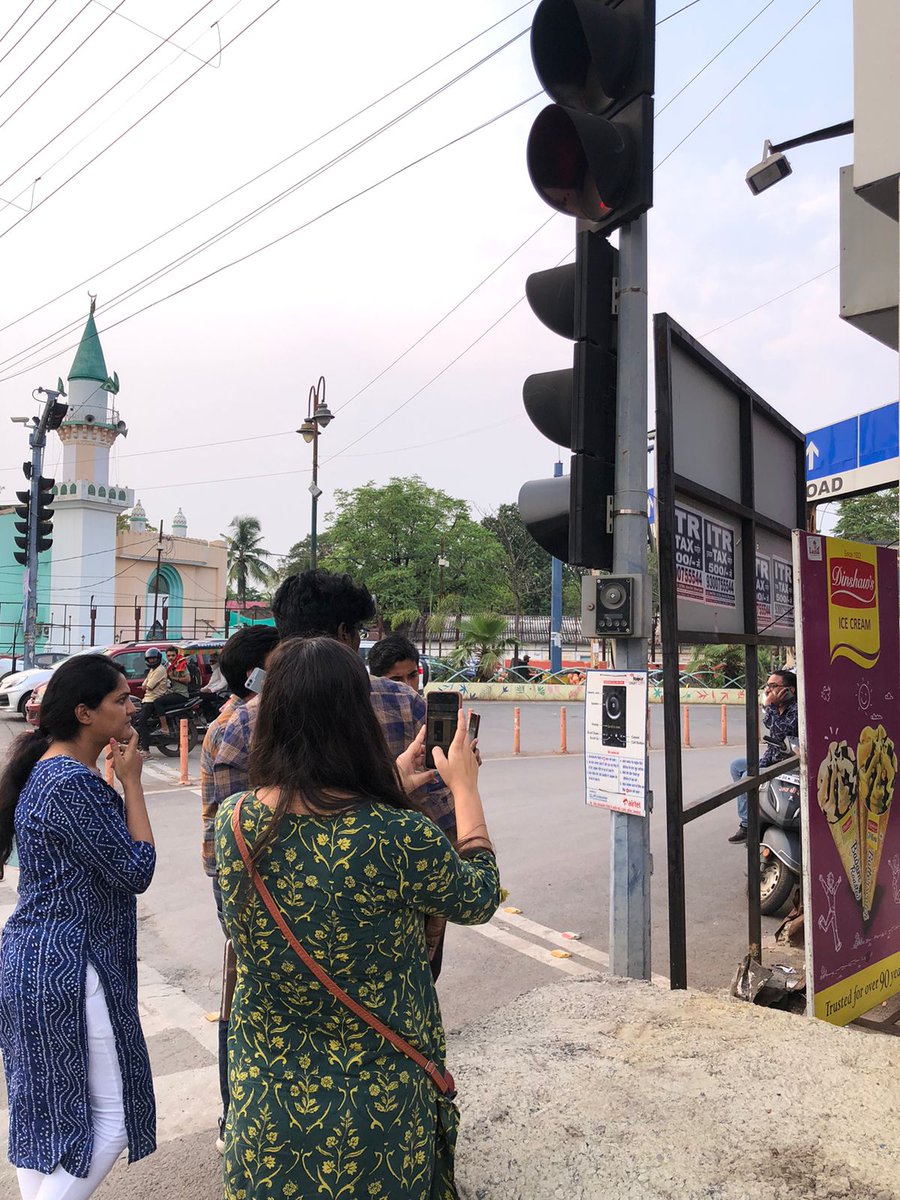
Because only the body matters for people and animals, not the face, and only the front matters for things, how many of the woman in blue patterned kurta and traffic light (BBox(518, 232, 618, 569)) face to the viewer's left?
1

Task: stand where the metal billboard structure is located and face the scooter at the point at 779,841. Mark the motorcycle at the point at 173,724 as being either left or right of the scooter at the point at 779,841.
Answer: left

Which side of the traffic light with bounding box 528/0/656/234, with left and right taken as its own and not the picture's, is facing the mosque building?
right

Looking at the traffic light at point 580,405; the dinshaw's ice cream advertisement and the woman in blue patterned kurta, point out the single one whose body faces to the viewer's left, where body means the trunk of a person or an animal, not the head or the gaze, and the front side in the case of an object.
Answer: the traffic light

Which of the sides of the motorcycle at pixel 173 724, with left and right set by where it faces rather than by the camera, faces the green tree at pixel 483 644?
back

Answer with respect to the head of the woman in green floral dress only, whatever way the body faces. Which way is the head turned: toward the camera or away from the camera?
away from the camera

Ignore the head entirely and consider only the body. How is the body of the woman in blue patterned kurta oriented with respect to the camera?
to the viewer's right

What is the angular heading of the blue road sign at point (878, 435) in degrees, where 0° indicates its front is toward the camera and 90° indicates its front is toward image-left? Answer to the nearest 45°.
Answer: approximately 45°

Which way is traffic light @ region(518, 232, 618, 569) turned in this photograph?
to the viewer's left
